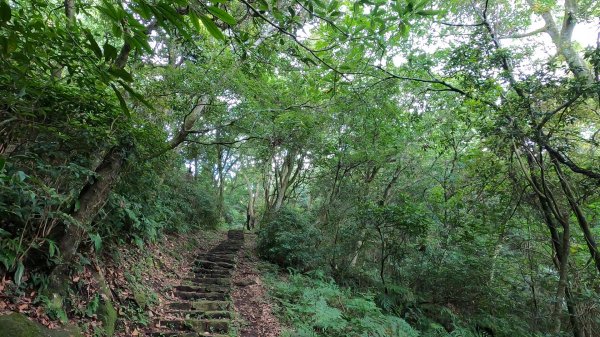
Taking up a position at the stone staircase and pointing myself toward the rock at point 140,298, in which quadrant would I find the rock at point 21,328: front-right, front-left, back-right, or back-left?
front-left

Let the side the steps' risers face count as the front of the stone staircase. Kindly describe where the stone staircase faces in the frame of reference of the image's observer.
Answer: facing the viewer

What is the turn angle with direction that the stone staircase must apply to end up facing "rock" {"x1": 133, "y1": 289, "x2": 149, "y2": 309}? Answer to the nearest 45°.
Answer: approximately 45° to its right

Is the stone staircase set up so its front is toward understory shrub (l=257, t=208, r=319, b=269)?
no

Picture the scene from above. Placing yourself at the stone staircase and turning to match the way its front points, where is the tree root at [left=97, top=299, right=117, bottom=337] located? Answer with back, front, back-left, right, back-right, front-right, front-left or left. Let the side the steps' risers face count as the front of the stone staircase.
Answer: front-right

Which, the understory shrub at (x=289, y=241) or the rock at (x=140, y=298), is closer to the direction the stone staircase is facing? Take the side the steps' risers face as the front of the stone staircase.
the rock

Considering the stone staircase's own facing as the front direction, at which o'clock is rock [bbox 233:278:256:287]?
The rock is roughly at 9 o'clock from the stone staircase.

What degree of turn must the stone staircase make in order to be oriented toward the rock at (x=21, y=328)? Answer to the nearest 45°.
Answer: approximately 45° to its right
